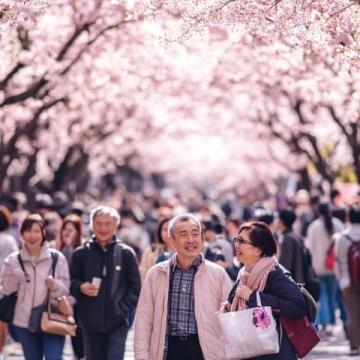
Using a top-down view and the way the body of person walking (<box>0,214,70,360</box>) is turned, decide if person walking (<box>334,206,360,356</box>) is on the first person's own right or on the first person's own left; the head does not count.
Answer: on the first person's own left

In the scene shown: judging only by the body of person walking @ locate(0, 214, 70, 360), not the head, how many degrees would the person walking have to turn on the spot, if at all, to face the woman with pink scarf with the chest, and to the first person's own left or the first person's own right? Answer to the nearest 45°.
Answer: approximately 45° to the first person's own left

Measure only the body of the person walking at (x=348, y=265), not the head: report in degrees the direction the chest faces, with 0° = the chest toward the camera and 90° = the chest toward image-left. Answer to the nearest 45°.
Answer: approximately 180°

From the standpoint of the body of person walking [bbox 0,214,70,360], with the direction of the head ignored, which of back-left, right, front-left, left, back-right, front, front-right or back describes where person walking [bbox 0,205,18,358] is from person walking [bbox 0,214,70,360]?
back

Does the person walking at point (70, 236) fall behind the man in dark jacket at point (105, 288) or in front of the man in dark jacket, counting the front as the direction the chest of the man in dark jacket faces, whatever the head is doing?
behind
